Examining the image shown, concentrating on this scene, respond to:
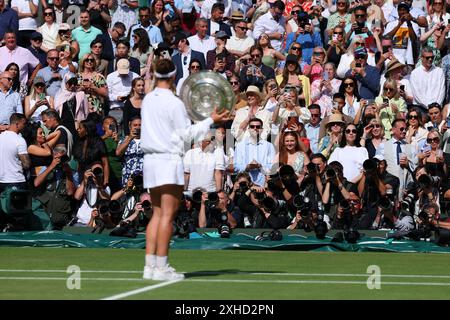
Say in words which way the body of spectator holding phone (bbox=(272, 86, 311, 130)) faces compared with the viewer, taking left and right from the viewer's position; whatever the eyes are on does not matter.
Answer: facing the viewer

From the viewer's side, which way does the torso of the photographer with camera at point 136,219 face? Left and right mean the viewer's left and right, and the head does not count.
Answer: facing the viewer and to the left of the viewer

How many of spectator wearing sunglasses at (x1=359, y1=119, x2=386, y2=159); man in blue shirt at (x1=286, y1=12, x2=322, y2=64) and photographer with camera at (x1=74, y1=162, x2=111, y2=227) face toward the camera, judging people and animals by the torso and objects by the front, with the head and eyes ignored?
3

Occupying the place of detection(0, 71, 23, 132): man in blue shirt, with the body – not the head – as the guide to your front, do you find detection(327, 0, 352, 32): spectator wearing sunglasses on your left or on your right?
on your left

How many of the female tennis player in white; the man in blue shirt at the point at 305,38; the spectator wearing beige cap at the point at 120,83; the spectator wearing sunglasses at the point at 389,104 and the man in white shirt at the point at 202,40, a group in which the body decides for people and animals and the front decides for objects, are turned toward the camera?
4

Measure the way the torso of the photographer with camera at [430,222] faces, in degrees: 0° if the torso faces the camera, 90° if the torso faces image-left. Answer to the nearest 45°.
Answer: approximately 45°

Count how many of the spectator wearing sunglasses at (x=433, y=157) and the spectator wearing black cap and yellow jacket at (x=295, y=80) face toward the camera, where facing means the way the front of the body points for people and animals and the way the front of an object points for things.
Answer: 2

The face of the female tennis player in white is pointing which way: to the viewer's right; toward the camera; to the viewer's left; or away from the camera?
away from the camera

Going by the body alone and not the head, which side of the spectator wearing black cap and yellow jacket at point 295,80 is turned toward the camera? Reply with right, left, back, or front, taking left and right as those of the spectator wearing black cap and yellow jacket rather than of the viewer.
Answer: front

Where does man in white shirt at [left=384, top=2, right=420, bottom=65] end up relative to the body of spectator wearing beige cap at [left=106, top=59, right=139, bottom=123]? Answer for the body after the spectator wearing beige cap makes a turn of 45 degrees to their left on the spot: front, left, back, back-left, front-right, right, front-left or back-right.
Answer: front-left

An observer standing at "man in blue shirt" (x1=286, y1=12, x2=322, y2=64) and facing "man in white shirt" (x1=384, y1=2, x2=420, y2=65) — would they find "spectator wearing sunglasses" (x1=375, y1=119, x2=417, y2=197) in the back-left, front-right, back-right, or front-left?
front-right

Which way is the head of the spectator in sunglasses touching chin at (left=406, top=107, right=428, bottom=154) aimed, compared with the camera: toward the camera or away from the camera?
toward the camera

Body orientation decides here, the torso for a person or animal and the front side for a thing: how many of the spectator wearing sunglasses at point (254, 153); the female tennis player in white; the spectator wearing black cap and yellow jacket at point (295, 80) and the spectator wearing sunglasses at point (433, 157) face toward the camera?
3

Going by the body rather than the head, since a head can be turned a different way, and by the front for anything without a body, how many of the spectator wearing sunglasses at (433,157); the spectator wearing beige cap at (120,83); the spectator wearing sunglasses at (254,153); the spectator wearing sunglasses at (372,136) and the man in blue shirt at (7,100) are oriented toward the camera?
5

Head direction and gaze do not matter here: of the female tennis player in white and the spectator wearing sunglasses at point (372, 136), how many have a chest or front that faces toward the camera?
1

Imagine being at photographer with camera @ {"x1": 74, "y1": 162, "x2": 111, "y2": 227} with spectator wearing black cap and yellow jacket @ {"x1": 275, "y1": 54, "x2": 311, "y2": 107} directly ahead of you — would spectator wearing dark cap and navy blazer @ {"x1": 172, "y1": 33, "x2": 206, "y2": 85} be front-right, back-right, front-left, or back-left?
front-left
